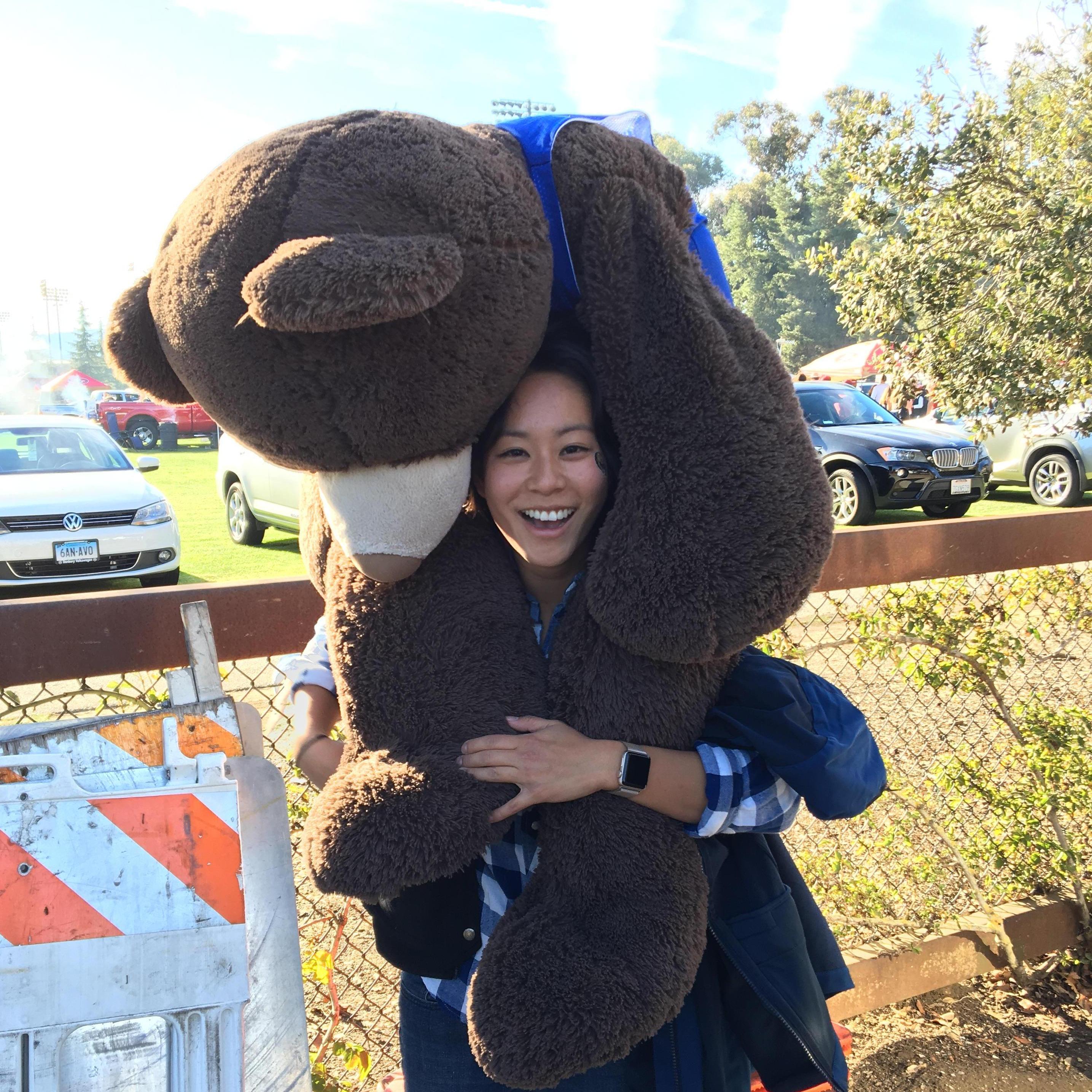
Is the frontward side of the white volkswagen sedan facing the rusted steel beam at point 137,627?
yes

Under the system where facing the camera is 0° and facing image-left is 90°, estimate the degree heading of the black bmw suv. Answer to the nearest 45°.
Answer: approximately 315°

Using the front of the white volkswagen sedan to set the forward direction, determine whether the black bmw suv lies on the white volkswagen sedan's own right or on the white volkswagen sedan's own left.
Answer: on the white volkswagen sedan's own left

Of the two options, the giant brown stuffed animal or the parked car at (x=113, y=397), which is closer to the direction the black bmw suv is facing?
the giant brown stuffed animal

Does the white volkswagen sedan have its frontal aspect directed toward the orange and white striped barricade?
yes

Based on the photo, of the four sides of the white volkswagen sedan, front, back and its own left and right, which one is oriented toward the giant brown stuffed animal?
front

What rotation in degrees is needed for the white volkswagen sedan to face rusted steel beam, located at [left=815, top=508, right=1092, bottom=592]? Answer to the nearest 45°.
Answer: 0° — it already faces it

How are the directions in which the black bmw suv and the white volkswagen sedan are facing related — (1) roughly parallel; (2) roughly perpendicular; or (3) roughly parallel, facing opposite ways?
roughly parallel

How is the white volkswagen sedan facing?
toward the camera

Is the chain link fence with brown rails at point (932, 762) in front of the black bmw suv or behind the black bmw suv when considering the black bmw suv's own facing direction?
in front

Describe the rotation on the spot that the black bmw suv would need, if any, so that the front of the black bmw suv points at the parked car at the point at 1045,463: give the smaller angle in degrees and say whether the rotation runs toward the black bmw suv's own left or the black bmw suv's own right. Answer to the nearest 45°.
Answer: approximately 90° to the black bmw suv's own left

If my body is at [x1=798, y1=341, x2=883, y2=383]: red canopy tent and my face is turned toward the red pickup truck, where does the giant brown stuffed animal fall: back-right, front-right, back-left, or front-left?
front-left

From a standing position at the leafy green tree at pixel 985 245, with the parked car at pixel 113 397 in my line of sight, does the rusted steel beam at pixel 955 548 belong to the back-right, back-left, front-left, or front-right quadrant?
back-left

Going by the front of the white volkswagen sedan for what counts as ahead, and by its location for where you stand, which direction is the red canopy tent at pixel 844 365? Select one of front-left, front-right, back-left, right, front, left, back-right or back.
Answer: back-left
